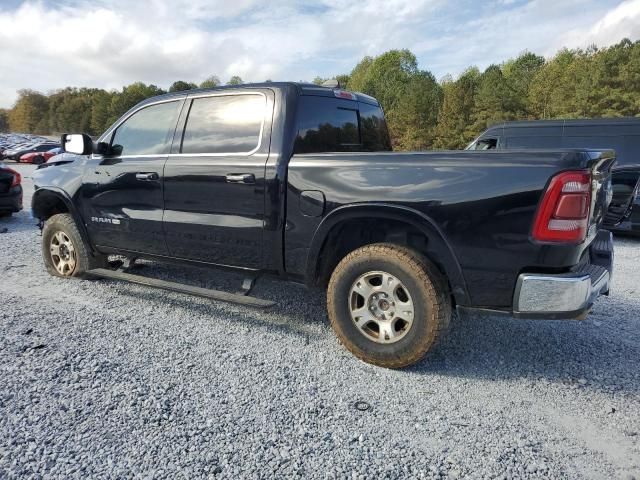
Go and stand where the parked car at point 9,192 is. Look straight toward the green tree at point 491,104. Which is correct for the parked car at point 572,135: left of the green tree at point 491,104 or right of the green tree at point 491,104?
right

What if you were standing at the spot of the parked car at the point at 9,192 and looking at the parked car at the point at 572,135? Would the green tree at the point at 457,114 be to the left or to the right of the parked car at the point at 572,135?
left

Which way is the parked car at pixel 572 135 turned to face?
to the viewer's left

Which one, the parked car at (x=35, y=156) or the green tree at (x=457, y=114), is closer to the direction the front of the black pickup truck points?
the parked car

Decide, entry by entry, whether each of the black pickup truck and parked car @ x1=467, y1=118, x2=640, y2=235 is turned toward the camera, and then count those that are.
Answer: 0

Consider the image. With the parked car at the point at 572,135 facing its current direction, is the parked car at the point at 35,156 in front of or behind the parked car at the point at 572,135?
in front

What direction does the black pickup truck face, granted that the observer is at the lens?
facing away from the viewer and to the left of the viewer

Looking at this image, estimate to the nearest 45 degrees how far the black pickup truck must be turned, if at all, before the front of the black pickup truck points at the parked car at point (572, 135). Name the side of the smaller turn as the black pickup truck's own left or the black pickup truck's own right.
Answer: approximately 90° to the black pickup truck's own right

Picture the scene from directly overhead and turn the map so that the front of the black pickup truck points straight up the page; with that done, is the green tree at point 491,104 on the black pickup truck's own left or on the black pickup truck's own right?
on the black pickup truck's own right

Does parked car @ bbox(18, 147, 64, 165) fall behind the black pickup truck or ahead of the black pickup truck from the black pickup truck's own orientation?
ahead

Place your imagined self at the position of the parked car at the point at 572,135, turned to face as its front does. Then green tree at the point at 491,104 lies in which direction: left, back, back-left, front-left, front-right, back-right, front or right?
right

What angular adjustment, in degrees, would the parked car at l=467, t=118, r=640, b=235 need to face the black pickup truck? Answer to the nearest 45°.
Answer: approximately 90° to its left

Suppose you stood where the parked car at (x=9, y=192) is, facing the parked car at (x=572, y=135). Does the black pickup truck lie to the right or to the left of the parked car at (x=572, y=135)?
right

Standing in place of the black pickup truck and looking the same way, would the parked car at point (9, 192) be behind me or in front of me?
in front
